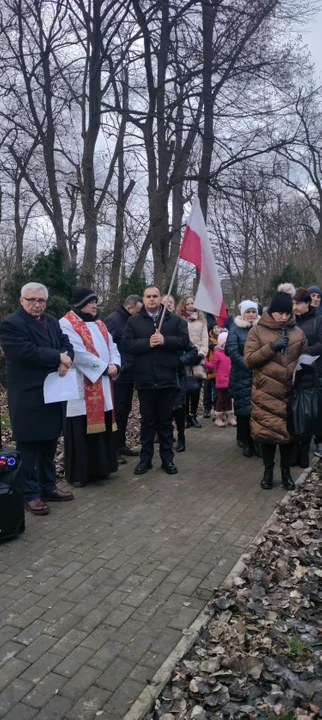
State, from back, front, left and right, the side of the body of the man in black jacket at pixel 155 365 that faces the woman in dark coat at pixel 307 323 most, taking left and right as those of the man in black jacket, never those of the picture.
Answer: left

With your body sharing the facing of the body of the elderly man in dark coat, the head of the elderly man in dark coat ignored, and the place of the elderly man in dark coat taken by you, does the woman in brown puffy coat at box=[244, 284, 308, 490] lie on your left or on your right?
on your left

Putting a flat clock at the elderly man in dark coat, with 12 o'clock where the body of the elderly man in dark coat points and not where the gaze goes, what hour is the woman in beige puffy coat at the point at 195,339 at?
The woman in beige puffy coat is roughly at 9 o'clock from the elderly man in dark coat.

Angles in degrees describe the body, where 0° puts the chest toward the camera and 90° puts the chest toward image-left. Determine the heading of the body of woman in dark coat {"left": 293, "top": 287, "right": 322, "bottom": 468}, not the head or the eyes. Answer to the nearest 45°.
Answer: approximately 45°

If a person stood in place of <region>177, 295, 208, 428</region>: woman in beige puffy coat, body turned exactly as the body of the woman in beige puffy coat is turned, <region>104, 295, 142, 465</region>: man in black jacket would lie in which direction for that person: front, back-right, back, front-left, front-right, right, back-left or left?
front-right

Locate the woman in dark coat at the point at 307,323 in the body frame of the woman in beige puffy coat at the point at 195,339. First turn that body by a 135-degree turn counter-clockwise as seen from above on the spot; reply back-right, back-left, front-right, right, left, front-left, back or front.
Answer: right

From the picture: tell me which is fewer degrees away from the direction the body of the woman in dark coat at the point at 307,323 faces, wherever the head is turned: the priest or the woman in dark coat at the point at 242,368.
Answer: the priest

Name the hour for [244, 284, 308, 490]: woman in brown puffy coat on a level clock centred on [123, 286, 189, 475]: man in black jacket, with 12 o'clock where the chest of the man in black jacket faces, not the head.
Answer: The woman in brown puffy coat is roughly at 10 o'clock from the man in black jacket.

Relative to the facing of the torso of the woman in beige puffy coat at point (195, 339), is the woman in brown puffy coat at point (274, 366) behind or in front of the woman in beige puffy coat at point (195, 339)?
in front

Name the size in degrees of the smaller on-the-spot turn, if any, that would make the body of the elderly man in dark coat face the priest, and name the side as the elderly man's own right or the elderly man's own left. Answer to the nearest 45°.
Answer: approximately 90° to the elderly man's own left

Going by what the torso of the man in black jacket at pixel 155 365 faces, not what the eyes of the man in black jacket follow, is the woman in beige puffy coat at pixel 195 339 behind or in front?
behind
